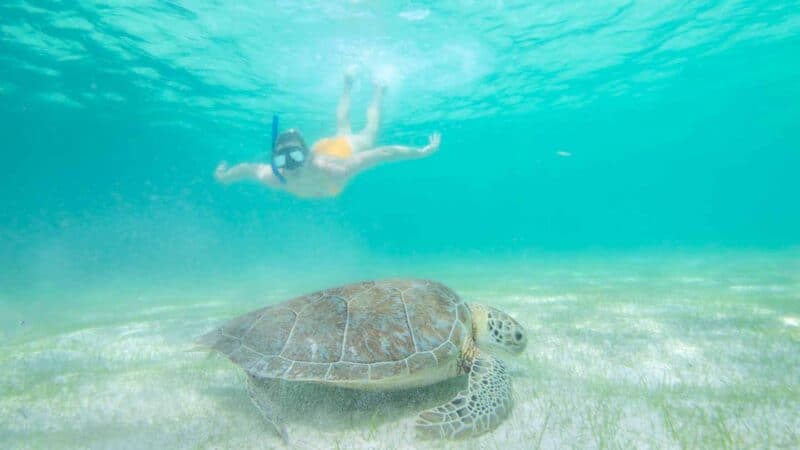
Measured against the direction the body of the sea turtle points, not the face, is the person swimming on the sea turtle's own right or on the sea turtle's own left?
on the sea turtle's own left

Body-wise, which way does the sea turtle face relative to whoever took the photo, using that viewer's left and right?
facing to the right of the viewer
